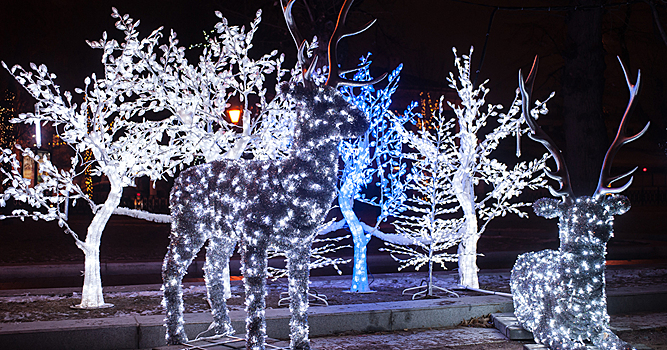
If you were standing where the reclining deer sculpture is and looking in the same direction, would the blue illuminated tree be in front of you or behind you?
behind

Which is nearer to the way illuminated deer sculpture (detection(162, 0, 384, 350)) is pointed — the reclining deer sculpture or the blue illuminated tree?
the reclining deer sculpture

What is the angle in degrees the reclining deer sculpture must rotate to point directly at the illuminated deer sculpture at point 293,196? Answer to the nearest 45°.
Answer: approximately 90° to its right

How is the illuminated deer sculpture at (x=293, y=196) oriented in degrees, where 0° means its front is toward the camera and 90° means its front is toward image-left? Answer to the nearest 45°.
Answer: approximately 315°

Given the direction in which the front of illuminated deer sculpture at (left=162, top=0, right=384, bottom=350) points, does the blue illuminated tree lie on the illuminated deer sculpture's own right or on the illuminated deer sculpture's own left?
on the illuminated deer sculpture's own left
